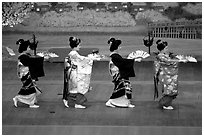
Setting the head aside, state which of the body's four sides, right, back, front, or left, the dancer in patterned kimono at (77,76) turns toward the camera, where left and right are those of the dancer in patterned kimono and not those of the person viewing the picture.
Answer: right

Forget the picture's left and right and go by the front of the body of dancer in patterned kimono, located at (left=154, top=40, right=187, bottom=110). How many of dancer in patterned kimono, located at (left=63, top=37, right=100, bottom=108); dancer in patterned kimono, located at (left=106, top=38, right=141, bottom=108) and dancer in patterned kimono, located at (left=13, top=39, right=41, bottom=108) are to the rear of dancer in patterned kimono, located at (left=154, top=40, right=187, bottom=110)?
3

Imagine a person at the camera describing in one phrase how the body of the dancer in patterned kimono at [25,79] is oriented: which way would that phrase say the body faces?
to the viewer's right

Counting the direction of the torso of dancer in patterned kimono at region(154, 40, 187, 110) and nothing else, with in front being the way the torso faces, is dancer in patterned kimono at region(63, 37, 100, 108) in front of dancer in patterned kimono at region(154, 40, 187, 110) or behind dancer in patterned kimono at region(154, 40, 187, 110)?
behind

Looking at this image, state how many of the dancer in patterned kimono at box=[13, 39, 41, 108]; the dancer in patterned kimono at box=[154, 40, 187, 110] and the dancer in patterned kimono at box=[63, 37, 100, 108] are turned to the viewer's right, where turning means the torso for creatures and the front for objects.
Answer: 3

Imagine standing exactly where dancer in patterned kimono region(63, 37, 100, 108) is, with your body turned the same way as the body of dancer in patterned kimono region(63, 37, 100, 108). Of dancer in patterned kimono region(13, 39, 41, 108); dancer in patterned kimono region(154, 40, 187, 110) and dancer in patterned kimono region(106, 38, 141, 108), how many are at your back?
1

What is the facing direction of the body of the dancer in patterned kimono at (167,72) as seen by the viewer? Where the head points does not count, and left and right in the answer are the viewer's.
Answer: facing to the right of the viewer
